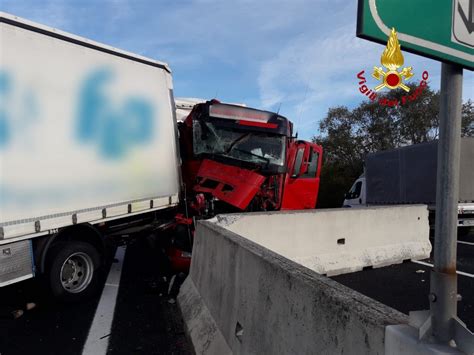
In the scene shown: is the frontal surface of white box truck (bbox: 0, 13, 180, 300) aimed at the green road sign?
no

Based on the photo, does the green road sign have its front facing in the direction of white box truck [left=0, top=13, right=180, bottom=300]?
no

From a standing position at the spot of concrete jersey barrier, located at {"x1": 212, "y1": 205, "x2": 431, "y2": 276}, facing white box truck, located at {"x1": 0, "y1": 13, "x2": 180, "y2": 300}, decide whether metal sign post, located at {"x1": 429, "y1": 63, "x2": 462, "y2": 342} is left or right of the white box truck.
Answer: left

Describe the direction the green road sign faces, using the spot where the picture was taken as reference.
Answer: facing the viewer and to the right of the viewer

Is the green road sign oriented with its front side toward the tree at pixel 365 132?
no

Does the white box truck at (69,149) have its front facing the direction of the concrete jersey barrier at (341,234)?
no

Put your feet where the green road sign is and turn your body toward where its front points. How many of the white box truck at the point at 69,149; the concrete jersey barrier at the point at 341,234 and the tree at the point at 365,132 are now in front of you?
0
